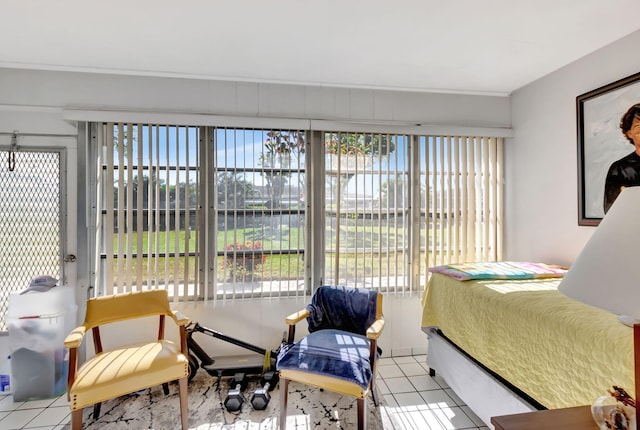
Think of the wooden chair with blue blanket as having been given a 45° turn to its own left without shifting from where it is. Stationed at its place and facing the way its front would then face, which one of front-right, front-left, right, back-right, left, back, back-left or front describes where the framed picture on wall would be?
left

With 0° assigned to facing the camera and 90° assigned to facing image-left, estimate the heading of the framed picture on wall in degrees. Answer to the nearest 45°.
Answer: approximately 45°

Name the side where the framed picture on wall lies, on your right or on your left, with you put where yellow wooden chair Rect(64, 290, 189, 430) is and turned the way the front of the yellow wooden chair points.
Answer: on your left

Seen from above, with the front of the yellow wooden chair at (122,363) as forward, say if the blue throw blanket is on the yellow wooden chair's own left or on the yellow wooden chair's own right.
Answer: on the yellow wooden chair's own left

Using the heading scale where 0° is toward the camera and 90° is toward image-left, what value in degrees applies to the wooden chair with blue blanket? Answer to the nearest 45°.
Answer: approximately 45°
